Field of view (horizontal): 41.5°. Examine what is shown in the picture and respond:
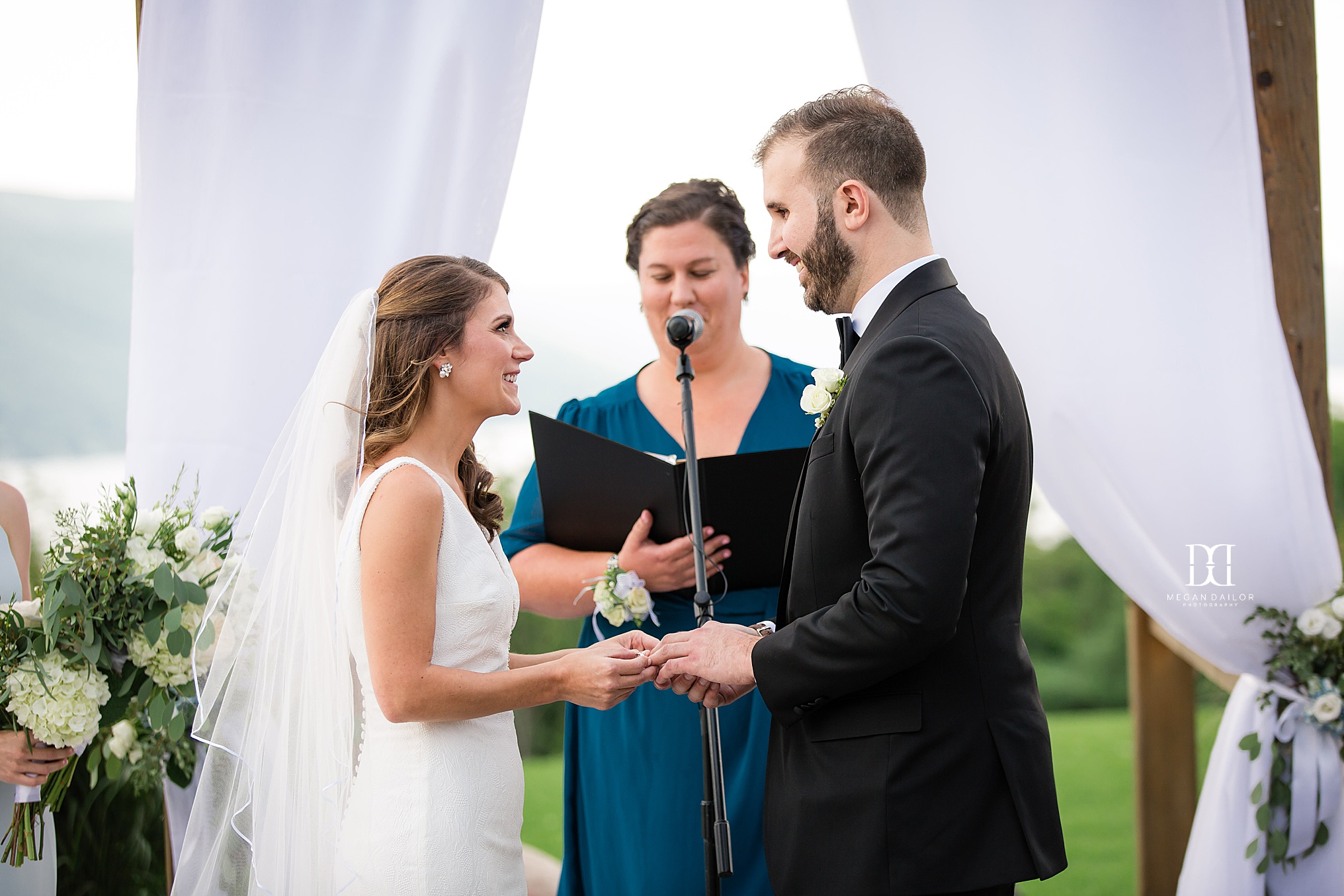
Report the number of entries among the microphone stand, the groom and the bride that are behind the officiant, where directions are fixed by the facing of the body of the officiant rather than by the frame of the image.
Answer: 0

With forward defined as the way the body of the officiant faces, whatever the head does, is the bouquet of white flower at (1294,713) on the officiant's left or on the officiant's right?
on the officiant's left

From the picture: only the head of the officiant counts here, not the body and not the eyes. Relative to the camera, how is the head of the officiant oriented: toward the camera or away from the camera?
toward the camera

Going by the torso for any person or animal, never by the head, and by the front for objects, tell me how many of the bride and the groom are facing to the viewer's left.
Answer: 1

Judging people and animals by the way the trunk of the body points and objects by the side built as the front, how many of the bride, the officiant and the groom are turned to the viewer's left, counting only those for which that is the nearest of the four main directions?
1

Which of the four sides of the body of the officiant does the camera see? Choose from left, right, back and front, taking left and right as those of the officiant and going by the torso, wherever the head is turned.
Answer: front

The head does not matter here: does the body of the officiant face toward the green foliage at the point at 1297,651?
no

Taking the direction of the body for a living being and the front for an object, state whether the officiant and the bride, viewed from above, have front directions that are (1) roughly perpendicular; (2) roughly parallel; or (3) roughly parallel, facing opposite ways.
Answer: roughly perpendicular

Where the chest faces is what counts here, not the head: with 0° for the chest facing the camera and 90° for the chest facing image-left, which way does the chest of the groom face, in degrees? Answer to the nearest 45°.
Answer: approximately 90°

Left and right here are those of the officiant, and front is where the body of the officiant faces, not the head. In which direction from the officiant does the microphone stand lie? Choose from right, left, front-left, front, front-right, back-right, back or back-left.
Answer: front

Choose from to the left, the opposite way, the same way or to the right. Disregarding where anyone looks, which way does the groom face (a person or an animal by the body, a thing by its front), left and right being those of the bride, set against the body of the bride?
the opposite way

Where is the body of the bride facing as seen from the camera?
to the viewer's right

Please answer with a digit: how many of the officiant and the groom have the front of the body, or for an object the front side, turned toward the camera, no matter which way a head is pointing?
1
